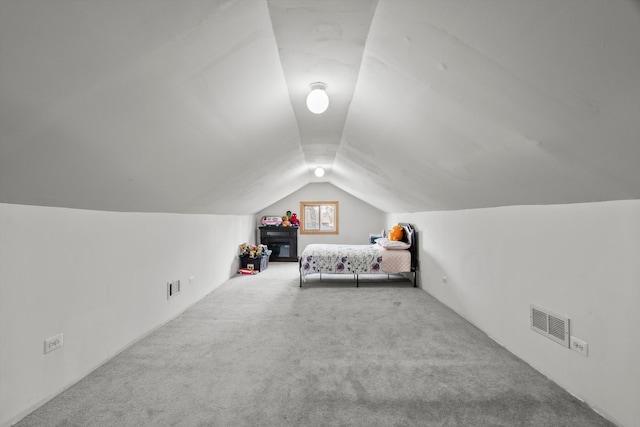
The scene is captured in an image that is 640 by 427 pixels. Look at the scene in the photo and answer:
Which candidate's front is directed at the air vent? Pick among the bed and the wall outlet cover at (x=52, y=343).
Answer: the wall outlet cover

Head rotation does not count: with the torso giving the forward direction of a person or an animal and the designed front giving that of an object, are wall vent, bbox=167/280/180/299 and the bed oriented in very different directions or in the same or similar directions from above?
very different directions

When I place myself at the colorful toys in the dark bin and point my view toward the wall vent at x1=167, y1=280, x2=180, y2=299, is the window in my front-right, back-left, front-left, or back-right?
back-left

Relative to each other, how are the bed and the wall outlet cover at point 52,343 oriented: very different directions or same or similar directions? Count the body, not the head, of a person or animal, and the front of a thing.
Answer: very different directions

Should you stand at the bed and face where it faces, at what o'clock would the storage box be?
The storage box is roughly at 1 o'clock from the bed.

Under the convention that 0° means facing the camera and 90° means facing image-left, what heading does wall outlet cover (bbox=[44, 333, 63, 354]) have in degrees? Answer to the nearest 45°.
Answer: approximately 315°

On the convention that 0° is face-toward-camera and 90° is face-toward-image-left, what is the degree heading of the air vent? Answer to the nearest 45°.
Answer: approximately 45°

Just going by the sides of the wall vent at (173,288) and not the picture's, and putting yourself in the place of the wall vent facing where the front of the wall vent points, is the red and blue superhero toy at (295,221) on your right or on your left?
on your left

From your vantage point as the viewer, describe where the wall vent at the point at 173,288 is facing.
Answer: facing the viewer and to the right of the viewer

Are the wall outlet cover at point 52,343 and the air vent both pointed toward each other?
yes

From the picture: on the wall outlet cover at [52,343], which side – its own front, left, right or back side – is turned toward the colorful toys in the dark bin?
left

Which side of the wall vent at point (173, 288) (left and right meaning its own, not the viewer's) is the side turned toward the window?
left

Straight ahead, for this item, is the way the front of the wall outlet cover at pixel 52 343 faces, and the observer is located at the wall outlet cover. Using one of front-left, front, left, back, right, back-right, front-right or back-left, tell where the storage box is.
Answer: left

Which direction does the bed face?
to the viewer's left

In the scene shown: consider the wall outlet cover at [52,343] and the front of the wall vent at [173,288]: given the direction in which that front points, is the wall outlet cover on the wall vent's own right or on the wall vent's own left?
on the wall vent's own right

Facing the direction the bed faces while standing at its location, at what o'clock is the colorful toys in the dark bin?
The colorful toys in the dark bin is roughly at 1 o'clock from the bed.

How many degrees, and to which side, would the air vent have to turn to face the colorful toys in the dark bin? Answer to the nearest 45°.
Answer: approximately 45° to its right
